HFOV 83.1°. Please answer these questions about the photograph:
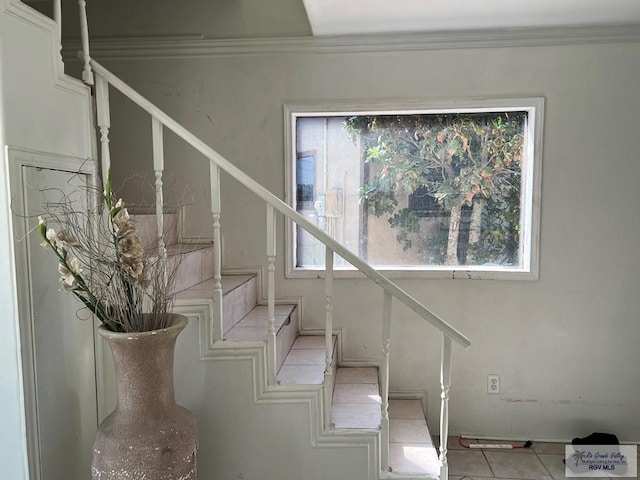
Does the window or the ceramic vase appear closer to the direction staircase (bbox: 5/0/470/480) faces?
the window

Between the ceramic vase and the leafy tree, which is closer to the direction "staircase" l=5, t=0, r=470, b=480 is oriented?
the leafy tree

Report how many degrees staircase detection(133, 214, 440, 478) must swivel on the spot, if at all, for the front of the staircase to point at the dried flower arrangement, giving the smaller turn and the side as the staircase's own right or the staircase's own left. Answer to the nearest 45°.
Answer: approximately 135° to the staircase's own right

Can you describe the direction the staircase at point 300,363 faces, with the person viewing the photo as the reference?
facing to the right of the viewer

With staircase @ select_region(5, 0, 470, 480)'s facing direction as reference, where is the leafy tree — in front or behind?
in front

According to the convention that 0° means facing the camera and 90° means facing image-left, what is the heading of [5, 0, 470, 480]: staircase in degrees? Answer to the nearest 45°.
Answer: approximately 270°
